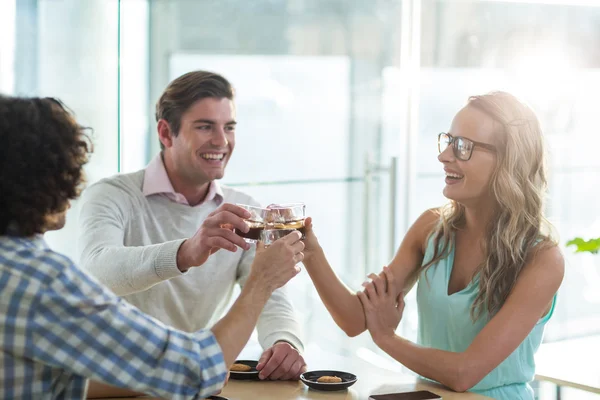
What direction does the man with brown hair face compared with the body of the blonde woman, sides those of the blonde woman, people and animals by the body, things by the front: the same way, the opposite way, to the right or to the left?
to the left

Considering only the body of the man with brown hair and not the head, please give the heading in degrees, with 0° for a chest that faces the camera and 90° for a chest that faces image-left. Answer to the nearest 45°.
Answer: approximately 315°

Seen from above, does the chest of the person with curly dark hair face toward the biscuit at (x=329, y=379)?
yes

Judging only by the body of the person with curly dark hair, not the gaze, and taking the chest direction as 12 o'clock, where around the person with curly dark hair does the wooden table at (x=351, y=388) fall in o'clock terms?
The wooden table is roughly at 12 o'clock from the person with curly dark hair.

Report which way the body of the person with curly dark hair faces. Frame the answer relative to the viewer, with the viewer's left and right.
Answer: facing away from the viewer and to the right of the viewer

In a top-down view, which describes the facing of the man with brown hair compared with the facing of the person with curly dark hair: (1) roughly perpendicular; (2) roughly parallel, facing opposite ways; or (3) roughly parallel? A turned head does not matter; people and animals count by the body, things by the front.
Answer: roughly perpendicular

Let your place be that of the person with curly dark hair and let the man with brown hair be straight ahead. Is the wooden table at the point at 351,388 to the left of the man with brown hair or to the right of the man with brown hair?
right

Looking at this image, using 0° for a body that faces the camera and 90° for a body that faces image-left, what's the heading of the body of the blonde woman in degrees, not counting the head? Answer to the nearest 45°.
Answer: approximately 45°

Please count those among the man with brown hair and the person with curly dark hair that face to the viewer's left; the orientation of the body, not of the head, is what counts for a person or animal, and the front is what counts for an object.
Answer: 0

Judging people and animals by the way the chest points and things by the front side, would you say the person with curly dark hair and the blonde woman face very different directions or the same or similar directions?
very different directions

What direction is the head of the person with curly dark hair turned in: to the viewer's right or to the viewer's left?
to the viewer's right

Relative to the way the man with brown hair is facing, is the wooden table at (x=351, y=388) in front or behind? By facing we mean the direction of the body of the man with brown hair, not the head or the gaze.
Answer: in front

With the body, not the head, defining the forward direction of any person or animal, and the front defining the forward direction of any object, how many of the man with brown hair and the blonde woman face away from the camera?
0

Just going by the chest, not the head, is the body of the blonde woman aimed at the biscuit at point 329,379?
yes

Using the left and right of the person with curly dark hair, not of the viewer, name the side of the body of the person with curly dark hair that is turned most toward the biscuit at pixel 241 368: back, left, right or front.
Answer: front

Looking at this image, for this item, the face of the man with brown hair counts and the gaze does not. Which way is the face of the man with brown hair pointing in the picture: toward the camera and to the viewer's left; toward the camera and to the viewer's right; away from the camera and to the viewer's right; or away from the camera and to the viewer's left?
toward the camera and to the viewer's right
